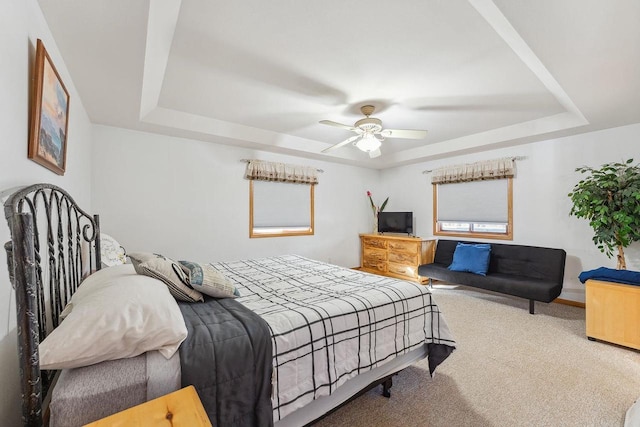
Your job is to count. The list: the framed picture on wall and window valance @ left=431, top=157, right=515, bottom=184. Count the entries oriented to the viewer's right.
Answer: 1

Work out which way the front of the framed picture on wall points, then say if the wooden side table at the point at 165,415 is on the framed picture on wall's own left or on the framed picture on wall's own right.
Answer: on the framed picture on wall's own right

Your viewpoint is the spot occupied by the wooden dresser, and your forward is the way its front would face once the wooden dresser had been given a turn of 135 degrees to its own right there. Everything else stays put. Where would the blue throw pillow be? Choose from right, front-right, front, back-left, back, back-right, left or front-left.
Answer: back-right

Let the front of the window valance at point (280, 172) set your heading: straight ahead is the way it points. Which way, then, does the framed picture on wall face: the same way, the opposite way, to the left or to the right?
to the left

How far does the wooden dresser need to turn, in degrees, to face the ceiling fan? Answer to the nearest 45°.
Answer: approximately 45° to its left

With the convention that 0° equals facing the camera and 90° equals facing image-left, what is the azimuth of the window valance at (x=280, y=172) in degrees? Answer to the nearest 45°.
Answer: approximately 315°

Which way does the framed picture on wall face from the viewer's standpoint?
to the viewer's right

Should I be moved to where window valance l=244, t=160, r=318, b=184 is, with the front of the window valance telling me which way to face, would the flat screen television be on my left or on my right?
on my left
